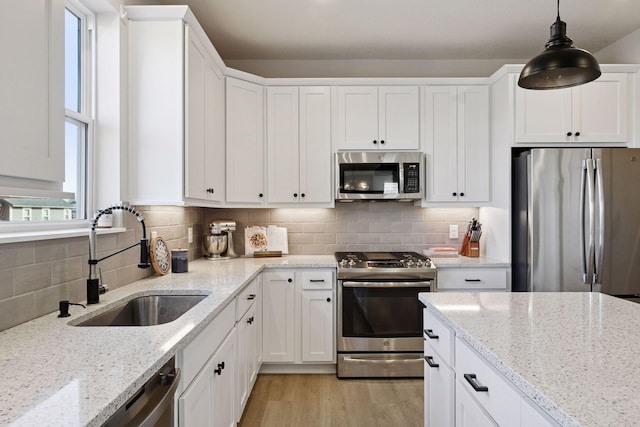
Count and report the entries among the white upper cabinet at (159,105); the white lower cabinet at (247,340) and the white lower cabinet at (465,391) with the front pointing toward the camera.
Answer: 0

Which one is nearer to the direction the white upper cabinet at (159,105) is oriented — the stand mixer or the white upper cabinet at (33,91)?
the stand mixer

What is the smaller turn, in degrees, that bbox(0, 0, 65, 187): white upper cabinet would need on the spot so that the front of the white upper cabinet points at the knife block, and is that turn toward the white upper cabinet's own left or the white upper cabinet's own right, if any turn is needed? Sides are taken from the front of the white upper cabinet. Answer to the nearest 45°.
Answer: approximately 45° to the white upper cabinet's own left

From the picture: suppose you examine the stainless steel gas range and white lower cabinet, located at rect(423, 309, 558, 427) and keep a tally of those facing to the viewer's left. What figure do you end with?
1

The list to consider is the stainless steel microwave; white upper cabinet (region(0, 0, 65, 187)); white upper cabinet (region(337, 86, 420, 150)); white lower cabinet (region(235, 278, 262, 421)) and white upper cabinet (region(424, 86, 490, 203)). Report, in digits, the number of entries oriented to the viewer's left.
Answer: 0

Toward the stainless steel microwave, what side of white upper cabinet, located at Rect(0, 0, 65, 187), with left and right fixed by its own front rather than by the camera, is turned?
left

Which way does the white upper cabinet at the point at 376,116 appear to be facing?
toward the camera

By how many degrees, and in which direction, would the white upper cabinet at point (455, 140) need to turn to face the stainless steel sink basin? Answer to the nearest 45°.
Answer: approximately 45° to its right

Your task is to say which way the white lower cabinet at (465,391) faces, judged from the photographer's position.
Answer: facing to the left of the viewer

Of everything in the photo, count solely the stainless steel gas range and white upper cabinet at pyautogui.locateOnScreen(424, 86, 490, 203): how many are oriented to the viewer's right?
0

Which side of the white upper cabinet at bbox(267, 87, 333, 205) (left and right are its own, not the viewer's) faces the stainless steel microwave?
left

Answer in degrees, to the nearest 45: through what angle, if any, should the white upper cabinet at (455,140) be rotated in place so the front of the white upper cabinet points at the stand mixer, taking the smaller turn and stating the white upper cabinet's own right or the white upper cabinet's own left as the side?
approximately 90° to the white upper cabinet's own right

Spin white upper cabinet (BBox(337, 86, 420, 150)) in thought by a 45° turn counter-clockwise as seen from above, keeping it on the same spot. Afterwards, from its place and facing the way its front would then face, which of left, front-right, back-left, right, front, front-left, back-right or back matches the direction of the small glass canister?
right

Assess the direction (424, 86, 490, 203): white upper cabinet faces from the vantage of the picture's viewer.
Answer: facing the viewer

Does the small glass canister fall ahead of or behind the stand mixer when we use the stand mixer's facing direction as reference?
ahead

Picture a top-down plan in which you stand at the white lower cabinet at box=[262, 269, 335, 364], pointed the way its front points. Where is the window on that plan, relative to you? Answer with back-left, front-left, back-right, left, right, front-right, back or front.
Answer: front-right

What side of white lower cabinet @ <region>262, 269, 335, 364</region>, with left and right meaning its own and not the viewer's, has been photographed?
front

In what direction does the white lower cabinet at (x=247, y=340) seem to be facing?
to the viewer's right

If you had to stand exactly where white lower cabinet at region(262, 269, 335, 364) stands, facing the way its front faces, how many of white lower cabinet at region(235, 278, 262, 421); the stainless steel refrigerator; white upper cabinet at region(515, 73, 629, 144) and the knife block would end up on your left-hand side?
3

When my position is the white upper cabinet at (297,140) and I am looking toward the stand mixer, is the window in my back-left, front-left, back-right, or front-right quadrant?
front-left
